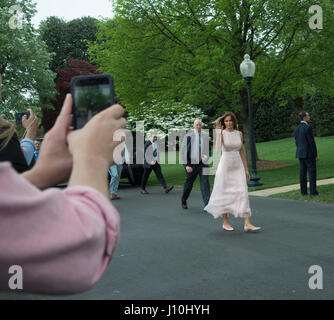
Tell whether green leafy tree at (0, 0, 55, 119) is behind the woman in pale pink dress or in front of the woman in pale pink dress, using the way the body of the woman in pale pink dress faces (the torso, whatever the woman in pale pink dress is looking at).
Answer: behind

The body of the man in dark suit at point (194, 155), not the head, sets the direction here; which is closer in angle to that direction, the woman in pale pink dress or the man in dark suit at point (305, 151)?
the woman in pale pink dress

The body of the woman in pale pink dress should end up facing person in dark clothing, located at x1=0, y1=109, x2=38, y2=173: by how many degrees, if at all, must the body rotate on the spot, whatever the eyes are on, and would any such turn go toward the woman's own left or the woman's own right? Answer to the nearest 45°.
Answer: approximately 45° to the woman's own right

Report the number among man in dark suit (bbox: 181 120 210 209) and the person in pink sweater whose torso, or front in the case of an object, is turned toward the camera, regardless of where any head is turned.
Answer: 1

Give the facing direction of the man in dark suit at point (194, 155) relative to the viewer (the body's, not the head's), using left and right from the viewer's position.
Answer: facing the viewer

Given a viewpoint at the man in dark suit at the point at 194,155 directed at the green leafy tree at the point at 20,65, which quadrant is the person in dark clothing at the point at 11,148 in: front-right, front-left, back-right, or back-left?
back-left

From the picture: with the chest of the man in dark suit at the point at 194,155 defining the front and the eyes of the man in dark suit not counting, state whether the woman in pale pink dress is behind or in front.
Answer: in front

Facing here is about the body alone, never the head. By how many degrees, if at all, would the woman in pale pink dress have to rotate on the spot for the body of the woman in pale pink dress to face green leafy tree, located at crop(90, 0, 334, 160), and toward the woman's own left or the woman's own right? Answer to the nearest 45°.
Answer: approximately 135° to the woman's own left

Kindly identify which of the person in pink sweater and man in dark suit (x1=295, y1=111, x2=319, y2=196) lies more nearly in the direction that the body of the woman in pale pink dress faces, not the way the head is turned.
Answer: the person in pink sweater

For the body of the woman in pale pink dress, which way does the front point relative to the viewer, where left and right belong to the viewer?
facing the viewer and to the right of the viewer

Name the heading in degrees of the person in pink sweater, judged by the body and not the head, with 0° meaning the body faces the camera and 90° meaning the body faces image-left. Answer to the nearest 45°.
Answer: approximately 225°

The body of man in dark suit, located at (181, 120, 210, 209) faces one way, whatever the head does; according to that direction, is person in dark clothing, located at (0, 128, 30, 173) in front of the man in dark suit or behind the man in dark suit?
in front
